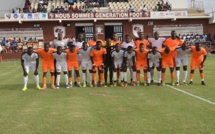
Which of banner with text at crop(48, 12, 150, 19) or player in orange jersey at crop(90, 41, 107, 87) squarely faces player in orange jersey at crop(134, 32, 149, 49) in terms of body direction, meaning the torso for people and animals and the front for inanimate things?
the banner with text

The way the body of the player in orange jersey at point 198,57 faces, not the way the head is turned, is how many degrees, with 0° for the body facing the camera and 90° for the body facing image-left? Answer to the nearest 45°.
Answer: approximately 0°

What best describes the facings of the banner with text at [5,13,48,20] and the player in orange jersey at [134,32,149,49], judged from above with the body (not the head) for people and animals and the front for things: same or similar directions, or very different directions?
same or similar directions

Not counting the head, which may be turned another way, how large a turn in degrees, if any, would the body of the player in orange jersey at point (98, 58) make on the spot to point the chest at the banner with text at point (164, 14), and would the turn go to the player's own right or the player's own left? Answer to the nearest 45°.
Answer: approximately 180°

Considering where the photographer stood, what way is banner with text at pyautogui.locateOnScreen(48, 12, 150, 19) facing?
facing the viewer

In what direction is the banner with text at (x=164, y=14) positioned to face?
toward the camera

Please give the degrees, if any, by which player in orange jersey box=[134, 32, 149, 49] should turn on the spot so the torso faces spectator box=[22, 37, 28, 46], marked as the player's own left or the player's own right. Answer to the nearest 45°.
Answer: approximately 135° to the player's own right

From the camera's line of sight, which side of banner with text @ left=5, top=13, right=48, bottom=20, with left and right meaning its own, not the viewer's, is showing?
front

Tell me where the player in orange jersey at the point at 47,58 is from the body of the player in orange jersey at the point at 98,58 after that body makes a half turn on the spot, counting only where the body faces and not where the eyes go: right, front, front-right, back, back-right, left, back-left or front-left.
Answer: left

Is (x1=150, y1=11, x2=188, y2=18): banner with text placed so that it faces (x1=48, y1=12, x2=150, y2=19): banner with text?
no

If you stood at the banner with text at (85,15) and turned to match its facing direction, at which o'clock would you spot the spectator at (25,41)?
The spectator is roughly at 3 o'clock from the banner with text.

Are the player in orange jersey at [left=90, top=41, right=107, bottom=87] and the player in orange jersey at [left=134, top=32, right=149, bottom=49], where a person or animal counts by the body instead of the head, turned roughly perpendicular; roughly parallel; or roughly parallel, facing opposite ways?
roughly parallel

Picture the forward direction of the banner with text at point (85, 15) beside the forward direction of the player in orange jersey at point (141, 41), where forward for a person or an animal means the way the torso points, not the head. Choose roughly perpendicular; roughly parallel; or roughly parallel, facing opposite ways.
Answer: roughly parallel

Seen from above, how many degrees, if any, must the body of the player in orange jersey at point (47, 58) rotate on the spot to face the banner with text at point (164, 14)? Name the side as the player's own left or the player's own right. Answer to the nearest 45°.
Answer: approximately 135° to the player's own left

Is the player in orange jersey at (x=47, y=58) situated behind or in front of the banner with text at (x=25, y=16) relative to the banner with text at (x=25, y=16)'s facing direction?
in front

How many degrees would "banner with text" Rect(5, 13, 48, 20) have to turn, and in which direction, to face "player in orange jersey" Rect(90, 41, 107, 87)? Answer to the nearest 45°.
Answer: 0° — it already faces them

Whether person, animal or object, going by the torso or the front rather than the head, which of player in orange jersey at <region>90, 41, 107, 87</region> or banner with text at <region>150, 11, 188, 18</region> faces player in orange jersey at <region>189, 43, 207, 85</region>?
the banner with text

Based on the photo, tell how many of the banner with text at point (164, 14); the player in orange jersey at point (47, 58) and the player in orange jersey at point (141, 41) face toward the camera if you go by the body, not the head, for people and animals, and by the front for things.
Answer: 3

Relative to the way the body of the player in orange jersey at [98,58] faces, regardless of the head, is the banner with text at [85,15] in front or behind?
behind

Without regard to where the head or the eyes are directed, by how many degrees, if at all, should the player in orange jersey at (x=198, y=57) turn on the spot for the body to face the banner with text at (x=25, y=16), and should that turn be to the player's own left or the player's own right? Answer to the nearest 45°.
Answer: approximately 135° to the player's own right
